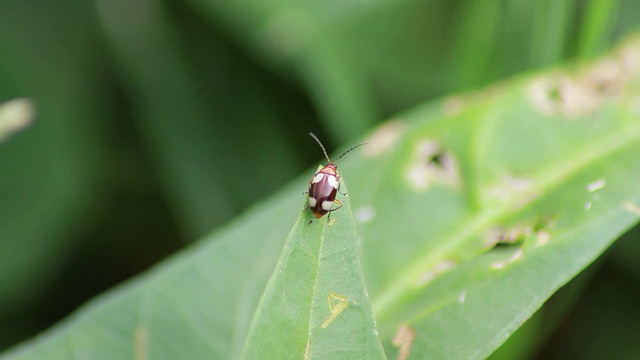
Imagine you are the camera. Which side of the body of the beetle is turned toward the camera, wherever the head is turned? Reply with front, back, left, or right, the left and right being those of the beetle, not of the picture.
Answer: back
